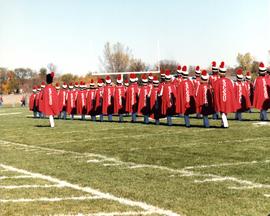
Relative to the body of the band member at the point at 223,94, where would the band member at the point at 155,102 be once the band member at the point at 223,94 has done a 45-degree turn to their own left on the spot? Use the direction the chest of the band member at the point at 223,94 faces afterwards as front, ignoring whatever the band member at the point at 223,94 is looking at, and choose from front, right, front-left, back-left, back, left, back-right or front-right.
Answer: front

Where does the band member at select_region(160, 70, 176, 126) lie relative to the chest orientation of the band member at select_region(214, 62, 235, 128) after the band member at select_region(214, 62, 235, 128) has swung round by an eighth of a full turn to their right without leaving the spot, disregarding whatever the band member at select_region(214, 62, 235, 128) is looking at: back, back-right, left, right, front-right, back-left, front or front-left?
left

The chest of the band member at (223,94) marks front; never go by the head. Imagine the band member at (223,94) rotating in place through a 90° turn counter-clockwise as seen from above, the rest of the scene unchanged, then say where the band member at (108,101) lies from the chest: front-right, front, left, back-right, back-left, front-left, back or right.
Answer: front-right

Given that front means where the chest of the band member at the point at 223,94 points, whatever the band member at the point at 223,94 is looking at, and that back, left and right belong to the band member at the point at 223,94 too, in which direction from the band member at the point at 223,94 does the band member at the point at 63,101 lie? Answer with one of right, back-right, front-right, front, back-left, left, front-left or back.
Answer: front-left

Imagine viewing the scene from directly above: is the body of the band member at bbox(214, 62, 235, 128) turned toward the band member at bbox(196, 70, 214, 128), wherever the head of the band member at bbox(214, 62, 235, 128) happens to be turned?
no

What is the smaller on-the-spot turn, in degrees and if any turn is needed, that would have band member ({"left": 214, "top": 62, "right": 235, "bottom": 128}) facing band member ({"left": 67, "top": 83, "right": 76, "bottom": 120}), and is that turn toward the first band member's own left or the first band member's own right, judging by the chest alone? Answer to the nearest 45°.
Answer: approximately 45° to the first band member's own left

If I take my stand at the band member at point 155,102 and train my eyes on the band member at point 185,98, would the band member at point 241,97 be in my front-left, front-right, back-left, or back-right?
front-left

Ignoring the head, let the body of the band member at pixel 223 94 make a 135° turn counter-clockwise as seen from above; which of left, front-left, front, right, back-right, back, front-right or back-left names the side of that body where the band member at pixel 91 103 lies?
right

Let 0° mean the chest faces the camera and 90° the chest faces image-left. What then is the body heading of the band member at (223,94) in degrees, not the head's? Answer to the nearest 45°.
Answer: approximately 180°

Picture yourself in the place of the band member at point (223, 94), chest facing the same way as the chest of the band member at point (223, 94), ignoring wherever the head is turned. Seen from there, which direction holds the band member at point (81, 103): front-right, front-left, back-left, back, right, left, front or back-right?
front-left

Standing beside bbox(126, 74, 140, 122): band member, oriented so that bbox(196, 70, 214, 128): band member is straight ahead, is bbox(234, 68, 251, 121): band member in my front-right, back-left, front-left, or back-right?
front-left
